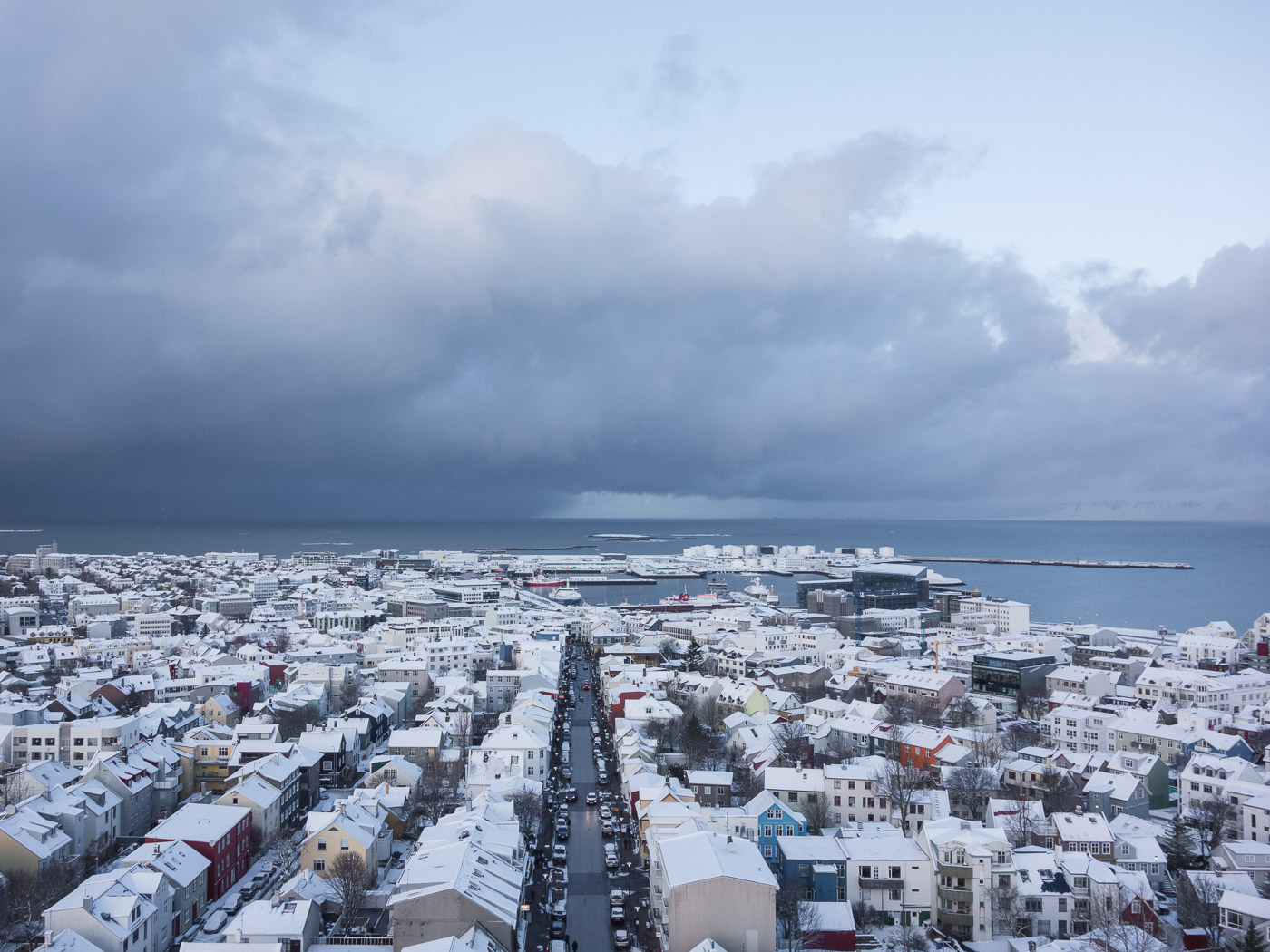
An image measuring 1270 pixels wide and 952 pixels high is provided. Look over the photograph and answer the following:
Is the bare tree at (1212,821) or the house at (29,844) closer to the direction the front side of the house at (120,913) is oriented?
the bare tree

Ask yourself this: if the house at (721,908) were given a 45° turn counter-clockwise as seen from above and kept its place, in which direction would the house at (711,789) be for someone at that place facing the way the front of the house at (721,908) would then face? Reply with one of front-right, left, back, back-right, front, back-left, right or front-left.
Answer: back-right

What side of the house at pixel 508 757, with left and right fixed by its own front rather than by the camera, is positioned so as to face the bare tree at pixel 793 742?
front

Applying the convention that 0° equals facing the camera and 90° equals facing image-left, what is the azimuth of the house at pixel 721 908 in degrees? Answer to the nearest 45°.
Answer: approximately 90°

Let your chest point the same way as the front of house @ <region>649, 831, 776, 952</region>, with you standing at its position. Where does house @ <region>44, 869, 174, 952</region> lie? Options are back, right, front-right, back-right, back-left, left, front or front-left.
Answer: front

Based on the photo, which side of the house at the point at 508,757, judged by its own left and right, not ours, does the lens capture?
right

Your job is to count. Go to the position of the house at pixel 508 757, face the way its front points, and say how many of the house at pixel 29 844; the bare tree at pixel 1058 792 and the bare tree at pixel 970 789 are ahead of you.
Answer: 2

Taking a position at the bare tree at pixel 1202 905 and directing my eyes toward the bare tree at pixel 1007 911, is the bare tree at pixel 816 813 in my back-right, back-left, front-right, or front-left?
front-right

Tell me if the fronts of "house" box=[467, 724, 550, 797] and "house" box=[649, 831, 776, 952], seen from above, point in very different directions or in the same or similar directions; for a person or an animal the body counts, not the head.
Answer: very different directions

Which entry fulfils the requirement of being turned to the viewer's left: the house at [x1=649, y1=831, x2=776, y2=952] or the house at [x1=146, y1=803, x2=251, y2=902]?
the house at [x1=649, y1=831, x2=776, y2=952]

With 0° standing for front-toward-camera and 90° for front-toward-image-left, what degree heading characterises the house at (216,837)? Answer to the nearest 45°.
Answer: approximately 315°

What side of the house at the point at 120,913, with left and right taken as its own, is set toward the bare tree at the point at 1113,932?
front

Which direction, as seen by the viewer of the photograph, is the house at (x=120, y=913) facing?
facing the viewer and to the right of the viewer

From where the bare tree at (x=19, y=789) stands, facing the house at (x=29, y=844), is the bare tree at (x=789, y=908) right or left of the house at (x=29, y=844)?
left

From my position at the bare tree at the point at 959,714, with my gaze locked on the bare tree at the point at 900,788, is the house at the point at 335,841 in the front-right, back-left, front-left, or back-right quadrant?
front-right

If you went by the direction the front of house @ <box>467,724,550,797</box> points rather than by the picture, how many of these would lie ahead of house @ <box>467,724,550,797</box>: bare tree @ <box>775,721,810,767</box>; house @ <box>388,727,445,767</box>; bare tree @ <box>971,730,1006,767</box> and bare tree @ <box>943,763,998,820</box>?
3

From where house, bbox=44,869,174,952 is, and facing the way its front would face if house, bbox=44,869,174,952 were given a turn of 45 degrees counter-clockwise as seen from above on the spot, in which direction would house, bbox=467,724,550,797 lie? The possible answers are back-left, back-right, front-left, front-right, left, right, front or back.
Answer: front-left
